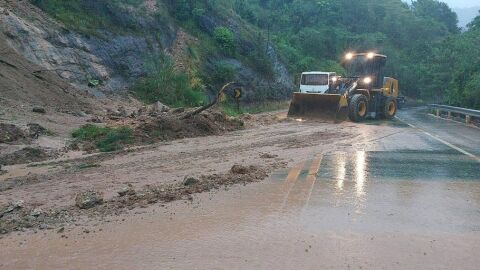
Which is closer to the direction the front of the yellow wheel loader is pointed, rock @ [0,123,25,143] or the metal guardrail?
the rock

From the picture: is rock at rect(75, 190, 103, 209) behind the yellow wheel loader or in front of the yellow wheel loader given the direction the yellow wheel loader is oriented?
in front

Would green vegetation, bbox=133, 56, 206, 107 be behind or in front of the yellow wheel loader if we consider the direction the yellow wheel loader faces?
in front

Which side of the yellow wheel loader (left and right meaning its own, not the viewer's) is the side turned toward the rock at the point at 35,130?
front

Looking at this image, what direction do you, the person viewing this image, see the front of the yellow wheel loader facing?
facing the viewer and to the left of the viewer

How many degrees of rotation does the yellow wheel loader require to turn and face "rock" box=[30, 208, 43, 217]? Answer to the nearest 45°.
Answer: approximately 45° to its left

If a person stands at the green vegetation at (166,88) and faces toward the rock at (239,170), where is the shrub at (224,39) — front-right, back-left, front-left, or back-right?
back-left

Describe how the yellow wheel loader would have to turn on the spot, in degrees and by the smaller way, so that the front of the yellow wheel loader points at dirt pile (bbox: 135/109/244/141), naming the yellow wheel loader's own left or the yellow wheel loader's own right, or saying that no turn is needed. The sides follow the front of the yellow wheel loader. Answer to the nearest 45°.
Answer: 0° — it already faces it

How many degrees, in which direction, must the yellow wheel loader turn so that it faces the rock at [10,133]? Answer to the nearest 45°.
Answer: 0° — it already faces it

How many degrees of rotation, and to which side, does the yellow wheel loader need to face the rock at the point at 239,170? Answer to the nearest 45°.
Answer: approximately 45° to its left

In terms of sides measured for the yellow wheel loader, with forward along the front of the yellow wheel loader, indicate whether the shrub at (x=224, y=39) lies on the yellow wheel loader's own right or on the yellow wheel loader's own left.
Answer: on the yellow wheel loader's own right

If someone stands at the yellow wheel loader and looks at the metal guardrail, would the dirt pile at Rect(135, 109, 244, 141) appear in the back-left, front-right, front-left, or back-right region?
back-right

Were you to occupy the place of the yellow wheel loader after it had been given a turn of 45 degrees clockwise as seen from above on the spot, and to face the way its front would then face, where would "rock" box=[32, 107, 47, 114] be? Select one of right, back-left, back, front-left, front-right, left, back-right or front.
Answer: front-left

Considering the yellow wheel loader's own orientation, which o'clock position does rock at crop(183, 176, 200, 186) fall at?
The rock is roughly at 11 o'clock from the yellow wheel loader.

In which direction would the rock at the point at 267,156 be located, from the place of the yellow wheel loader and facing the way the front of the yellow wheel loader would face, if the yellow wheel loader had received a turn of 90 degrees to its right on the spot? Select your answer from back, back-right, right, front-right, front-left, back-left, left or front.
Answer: back-left

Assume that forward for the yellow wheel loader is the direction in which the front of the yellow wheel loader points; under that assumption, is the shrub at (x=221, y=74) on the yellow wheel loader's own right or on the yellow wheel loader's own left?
on the yellow wheel loader's own right
